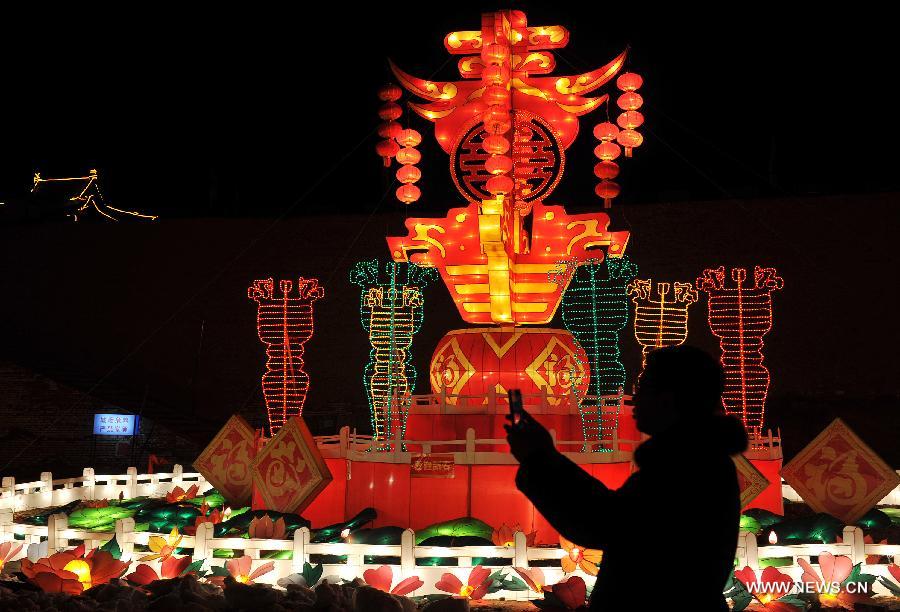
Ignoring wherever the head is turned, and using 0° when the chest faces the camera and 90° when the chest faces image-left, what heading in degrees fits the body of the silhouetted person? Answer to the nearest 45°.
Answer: approximately 90°

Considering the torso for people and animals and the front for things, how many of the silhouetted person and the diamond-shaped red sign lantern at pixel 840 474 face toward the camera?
1

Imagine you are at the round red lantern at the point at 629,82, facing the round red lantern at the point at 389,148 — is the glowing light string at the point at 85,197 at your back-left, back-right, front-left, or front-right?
front-right

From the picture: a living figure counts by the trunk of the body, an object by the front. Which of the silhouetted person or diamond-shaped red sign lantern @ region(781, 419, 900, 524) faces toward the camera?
the diamond-shaped red sign lantern

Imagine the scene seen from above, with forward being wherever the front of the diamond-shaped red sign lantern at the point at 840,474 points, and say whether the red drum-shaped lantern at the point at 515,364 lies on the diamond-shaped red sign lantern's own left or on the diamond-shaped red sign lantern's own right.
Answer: on the diamond-shaped red sign lantern's own right

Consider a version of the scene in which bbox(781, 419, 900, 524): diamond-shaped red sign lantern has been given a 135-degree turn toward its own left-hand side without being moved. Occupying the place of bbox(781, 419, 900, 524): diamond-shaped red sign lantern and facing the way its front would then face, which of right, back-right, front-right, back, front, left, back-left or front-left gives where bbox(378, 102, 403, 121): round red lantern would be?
back-left

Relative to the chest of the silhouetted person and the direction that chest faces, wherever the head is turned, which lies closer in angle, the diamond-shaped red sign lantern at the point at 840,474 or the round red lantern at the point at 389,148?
the round red lantern

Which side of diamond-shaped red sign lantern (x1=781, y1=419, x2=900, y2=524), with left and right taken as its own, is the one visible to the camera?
front

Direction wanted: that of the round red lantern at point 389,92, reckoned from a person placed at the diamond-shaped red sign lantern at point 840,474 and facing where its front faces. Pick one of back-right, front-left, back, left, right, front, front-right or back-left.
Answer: right
